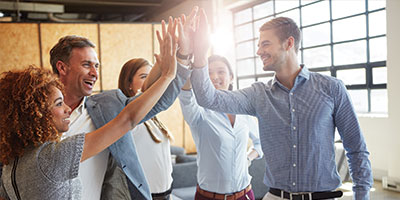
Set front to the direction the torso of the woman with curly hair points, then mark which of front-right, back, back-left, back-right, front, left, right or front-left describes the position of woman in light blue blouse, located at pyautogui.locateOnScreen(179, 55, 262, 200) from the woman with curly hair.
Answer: front

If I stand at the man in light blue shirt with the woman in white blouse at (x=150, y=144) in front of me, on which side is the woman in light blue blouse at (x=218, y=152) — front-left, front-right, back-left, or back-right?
front-right

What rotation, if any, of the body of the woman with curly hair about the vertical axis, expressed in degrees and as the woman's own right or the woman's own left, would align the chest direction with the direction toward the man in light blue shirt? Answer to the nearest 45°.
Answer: approximately 45° to the woman's own right

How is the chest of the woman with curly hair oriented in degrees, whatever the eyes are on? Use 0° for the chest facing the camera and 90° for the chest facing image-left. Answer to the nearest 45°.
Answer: approximately 225°

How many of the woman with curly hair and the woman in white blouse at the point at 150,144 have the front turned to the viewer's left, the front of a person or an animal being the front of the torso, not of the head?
0

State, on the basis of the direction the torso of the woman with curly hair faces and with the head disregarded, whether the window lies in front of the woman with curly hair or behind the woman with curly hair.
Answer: in front

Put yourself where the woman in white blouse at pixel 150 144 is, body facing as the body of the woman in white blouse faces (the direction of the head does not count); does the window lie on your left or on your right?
on your left

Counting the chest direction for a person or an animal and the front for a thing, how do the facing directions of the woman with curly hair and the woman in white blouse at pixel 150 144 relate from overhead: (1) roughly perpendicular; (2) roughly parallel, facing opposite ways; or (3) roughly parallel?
roughly perpendicular

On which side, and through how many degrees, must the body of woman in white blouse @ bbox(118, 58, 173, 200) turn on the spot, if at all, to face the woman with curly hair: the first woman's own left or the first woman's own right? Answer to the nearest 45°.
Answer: approximately 45° to the first woman's own right

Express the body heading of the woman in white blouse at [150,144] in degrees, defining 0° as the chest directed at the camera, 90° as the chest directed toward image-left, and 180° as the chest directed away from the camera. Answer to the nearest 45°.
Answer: approximately 315°

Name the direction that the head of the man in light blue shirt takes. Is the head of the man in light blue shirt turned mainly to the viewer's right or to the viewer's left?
to the viewer's left

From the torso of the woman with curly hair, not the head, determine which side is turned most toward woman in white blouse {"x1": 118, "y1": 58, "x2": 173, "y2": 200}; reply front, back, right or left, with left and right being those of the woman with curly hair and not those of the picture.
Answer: front

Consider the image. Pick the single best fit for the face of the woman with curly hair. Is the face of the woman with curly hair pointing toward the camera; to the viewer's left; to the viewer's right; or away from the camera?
to the viewer's right
